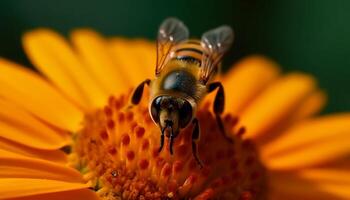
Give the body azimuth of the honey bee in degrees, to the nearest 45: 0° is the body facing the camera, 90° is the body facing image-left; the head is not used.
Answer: approximately 0°
